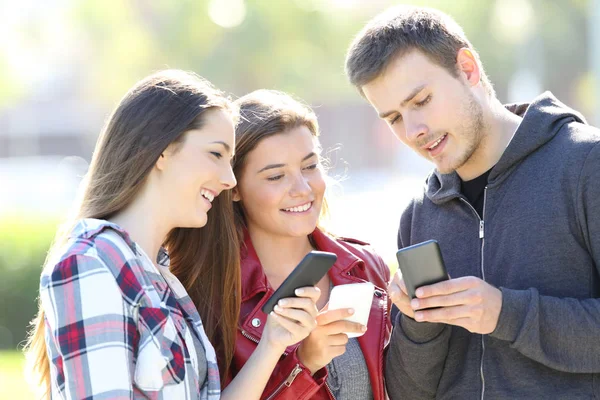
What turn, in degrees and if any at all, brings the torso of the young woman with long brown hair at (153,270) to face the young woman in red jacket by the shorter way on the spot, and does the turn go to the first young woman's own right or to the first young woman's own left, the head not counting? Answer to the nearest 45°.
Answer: approximately 45° to the first young woman's own left

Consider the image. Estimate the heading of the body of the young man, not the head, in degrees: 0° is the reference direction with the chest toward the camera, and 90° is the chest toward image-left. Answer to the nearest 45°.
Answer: approximately 45°

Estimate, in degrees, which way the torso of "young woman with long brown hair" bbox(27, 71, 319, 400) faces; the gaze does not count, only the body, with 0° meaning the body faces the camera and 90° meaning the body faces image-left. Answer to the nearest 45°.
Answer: approximately 270°
